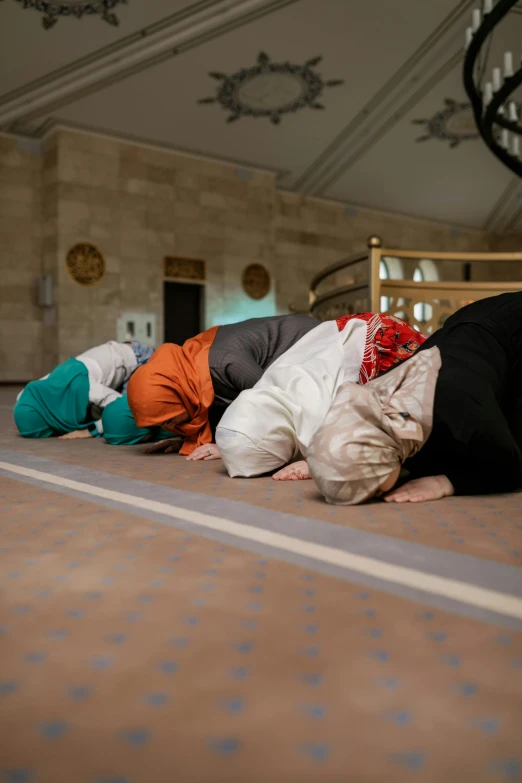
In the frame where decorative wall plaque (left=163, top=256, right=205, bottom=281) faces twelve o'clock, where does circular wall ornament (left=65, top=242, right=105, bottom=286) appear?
The circular wall ornament is roughly at 2 o'clock from the decorative wall plaque.

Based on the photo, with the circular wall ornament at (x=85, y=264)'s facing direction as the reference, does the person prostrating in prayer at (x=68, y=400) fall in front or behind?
in front

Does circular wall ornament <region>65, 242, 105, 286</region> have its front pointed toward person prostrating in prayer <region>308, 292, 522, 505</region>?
yes

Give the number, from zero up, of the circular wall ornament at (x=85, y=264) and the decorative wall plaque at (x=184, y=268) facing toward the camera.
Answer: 2

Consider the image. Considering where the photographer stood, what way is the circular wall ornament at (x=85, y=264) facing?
facing the viewer

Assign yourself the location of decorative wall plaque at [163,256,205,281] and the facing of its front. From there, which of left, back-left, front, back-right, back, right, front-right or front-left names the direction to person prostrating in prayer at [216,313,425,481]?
front

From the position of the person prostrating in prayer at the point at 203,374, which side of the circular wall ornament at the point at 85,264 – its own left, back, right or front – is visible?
front

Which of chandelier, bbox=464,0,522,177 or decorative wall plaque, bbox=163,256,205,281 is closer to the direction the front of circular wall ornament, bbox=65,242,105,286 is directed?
the chandelier

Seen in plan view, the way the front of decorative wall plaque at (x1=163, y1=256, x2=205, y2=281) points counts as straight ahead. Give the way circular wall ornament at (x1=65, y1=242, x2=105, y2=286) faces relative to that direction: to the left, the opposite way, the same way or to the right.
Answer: the same way

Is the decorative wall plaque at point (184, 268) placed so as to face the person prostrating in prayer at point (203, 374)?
yes

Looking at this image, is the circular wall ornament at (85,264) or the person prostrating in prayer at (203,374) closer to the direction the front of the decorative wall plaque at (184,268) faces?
the person prostrating in prayer

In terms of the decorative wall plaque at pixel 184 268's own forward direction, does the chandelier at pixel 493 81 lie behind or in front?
in front
